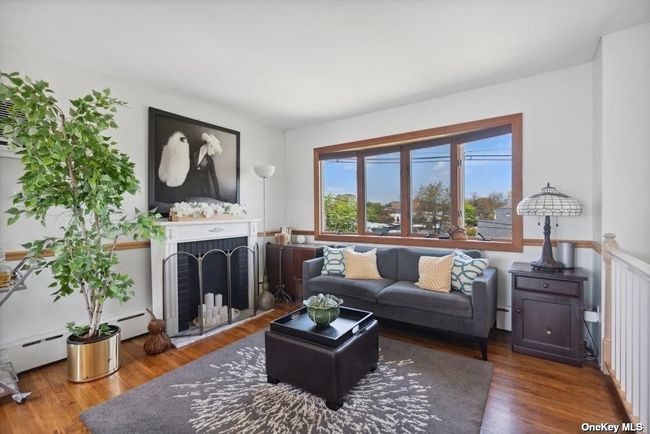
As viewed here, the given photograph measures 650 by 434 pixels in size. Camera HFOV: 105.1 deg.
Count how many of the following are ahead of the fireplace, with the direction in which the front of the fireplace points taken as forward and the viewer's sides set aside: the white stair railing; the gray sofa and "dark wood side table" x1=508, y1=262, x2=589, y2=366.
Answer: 3

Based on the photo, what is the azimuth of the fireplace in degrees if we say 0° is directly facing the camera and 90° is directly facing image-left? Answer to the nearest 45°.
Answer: approximately 315°

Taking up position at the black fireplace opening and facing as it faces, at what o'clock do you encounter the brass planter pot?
The brass planter pot is roughly at 3 o'clock from the black fireplace opening.

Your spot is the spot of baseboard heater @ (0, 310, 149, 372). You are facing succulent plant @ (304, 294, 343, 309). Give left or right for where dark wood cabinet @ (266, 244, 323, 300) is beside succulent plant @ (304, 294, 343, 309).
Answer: left

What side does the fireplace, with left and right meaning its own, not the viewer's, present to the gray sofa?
front

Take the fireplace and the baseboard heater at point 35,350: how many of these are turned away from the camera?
0

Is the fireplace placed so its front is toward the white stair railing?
yes

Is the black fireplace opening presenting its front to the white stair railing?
yes

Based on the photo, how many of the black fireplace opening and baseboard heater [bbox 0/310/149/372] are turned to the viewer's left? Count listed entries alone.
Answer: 0

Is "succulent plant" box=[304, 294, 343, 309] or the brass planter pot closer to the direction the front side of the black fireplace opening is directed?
the succulent plant

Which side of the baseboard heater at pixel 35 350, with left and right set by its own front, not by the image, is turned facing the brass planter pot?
front

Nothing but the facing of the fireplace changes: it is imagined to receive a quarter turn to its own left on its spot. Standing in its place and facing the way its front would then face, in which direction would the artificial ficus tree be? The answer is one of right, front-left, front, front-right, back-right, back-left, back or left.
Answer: back

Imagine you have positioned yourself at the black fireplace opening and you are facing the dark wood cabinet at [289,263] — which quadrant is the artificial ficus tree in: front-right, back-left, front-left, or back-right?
back-right

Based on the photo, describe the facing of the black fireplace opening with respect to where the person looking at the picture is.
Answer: facing the viewer and to the right of the viewer

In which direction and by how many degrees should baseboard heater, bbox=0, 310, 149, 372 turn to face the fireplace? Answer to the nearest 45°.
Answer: approximately 45° to its left

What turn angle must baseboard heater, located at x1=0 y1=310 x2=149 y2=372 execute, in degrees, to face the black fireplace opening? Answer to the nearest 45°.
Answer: approximately 45° to its left
